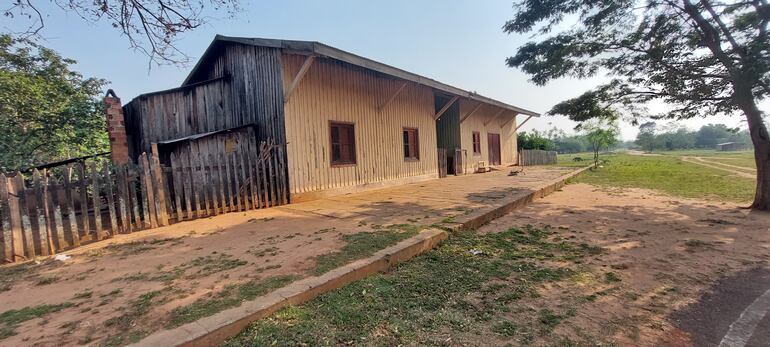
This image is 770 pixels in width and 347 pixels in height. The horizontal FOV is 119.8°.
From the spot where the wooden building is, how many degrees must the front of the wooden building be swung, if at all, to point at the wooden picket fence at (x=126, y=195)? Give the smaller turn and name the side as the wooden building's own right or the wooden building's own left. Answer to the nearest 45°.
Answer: approximately 90° to the wooden building's own right

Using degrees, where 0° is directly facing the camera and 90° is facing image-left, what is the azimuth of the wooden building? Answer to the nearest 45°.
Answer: approximately 315°

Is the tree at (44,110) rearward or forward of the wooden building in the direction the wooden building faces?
rearward

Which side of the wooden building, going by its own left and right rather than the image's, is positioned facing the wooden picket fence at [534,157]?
left

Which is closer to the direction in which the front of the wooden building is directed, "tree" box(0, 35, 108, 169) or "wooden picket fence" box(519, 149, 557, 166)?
the wooden picket fence

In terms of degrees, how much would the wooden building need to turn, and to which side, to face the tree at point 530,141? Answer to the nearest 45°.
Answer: approximately 90° to its left
